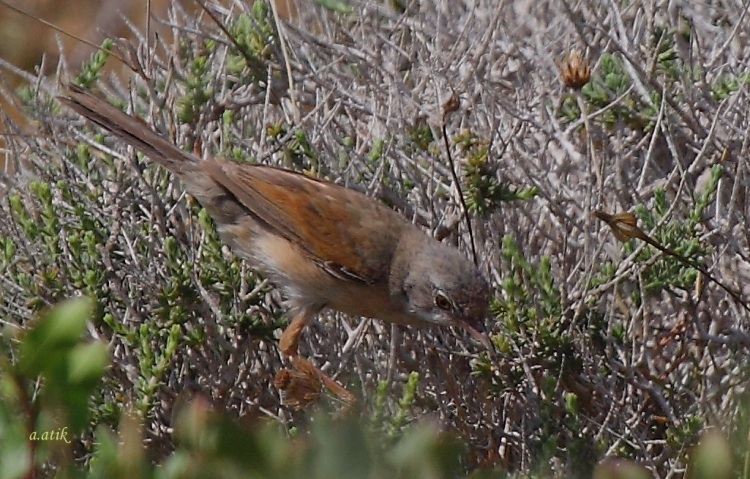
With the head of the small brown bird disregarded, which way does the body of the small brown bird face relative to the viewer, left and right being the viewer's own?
facing to the right of the viewer
